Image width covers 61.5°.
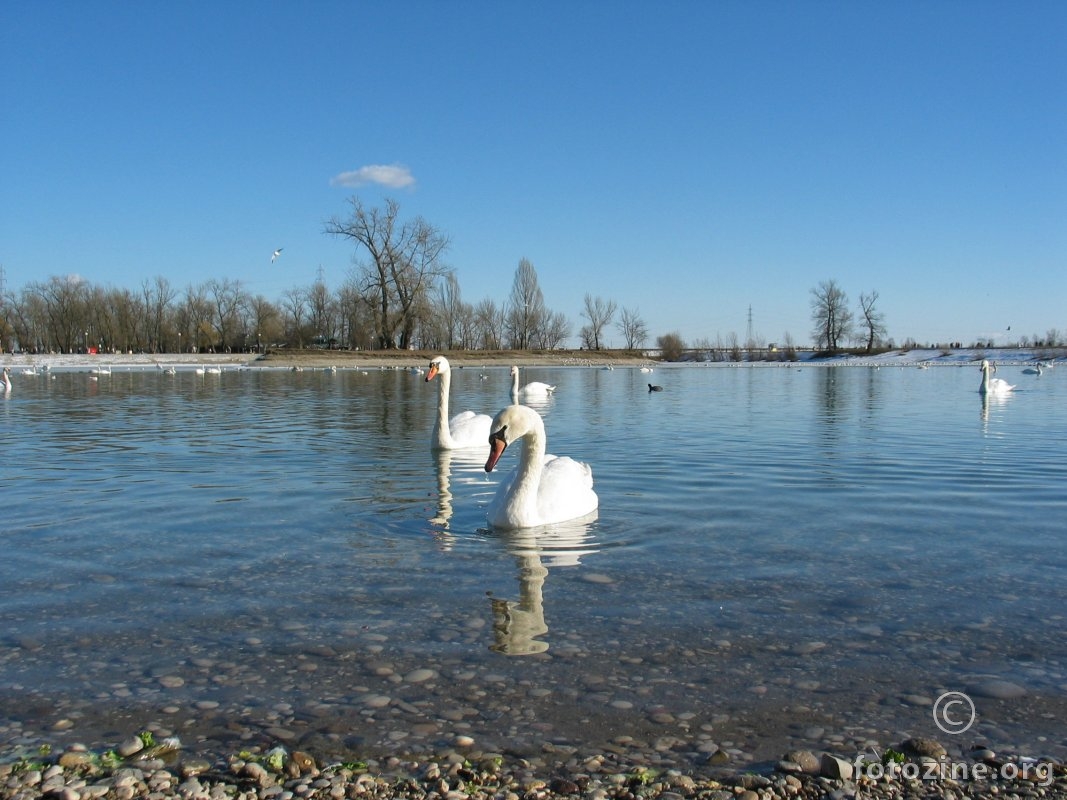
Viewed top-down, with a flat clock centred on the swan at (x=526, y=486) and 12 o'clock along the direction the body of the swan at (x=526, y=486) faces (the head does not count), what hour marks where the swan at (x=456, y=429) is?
the swan at (x=456, y=429) is roughly at 4 o'clock from the swan at (x=526, y=486).

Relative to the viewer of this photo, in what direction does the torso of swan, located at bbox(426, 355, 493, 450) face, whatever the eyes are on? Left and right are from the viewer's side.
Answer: facing the viewer and to the left of the viewer

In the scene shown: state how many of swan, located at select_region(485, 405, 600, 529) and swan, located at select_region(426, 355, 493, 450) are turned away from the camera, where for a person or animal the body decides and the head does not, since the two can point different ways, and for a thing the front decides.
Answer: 0

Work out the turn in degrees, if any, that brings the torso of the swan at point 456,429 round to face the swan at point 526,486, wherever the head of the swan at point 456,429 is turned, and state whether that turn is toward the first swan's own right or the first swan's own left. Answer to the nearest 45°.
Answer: approximately 45° to the first swan's own left

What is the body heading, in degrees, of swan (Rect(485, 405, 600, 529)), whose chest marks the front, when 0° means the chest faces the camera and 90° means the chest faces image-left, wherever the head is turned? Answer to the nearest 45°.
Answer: approximately 45°
